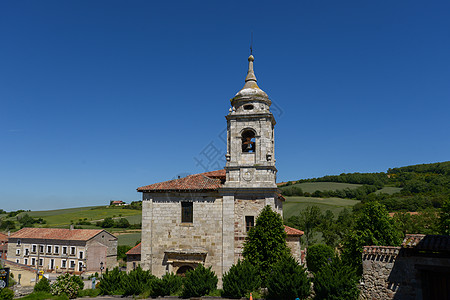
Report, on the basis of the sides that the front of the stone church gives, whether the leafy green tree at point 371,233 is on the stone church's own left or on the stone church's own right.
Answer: on the stone church's own left

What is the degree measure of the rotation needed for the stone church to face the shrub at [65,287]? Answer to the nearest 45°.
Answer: approximately 90° to its right

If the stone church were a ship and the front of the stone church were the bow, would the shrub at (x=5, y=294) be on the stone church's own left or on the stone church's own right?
on the stone church's own right

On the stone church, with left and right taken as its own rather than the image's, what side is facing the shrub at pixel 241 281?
front

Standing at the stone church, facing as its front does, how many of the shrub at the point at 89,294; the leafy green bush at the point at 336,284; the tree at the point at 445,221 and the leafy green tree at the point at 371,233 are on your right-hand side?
1

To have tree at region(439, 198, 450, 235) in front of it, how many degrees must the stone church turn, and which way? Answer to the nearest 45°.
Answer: approximately 90° to its left

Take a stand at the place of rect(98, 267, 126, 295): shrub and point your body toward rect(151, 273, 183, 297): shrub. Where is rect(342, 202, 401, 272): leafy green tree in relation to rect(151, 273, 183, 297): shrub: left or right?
left

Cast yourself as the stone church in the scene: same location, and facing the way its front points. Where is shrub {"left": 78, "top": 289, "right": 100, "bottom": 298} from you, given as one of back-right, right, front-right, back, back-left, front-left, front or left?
right

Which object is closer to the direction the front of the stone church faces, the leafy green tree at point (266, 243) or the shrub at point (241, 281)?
the shrub

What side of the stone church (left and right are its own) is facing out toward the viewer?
front
